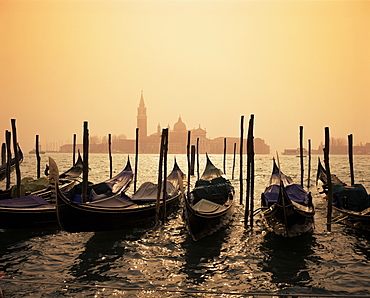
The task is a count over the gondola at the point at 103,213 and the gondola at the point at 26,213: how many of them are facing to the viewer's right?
0
